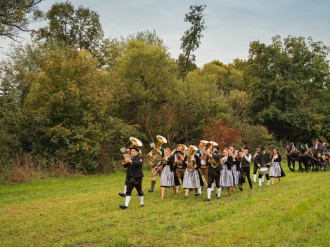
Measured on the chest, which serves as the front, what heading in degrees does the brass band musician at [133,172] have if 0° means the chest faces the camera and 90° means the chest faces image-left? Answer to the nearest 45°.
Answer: approximately 45°

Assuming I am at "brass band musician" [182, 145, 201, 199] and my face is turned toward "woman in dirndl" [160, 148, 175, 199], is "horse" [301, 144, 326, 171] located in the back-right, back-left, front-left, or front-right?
back-right

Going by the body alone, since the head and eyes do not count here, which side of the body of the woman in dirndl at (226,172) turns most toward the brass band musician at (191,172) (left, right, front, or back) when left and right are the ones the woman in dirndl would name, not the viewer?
front

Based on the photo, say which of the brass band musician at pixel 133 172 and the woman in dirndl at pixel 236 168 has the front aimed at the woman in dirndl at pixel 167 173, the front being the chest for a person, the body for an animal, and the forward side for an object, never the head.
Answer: the woman in dirndl at pixel 236 168

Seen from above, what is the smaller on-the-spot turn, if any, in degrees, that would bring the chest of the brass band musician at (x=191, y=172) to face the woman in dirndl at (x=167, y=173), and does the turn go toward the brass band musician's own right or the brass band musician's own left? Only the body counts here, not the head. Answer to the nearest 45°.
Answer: approximately 45° to the brass band musician's own right

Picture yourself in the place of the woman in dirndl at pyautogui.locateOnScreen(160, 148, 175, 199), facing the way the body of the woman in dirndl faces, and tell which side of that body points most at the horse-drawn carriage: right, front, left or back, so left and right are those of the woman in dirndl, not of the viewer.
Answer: back

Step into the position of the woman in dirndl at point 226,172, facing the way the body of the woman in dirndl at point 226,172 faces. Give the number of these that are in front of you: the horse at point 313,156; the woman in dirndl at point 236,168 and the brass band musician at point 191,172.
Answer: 1

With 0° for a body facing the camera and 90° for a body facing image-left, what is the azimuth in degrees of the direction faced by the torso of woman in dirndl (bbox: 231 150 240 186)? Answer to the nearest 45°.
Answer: approximately 45°

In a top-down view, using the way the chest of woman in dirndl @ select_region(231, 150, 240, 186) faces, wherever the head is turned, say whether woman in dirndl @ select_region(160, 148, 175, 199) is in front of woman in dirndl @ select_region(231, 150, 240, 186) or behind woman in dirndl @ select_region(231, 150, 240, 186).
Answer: in front

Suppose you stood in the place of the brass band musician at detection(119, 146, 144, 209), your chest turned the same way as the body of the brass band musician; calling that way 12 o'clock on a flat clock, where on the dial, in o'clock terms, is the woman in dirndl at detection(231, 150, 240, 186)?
The woman in dirndl is roughly at 6 o'clock from the brass band musician.

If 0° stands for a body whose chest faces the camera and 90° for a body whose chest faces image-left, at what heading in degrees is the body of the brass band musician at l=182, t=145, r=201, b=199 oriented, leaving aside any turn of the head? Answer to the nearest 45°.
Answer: approximately 45°

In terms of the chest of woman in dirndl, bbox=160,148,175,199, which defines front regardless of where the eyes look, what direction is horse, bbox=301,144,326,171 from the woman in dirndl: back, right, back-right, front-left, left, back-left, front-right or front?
back
